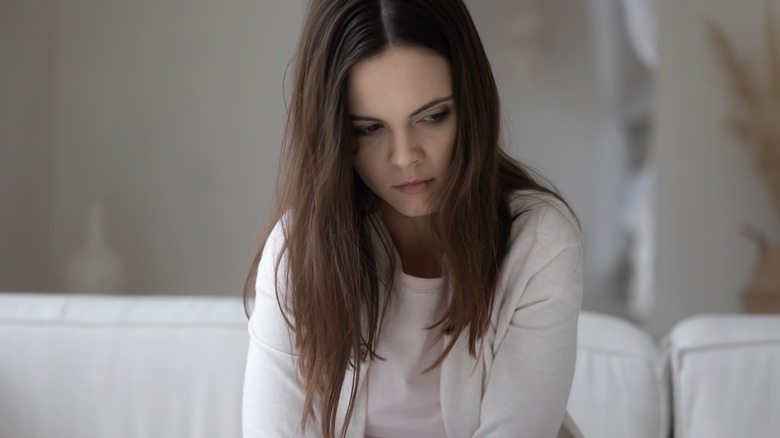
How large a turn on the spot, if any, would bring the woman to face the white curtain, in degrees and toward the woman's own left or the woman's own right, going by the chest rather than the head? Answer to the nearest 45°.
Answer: approximately 180°

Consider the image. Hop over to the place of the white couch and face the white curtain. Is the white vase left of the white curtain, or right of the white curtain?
left

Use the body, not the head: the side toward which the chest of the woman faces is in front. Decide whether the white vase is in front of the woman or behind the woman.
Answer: behind

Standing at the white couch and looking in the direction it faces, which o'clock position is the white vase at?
The white vase is roughly at 5 o'clock from the white couch.

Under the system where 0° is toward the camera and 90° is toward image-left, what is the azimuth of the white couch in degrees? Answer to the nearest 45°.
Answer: approximately 0°

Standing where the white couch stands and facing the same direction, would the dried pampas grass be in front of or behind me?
behind

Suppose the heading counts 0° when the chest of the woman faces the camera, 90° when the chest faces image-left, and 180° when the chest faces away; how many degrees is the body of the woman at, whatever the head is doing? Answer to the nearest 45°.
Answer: approximately 0°
